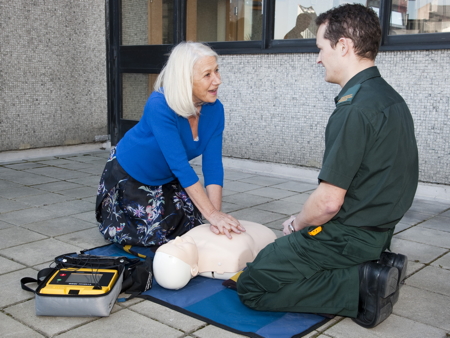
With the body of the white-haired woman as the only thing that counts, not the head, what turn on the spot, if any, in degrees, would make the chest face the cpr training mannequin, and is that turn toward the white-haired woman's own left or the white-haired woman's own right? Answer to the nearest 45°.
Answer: approximately 45° to the white-haired woman's own right

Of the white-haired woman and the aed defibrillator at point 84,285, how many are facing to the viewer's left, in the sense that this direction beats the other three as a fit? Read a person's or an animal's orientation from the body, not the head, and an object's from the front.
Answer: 0

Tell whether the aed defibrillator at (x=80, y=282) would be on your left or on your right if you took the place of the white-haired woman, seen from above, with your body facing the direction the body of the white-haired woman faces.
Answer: on your right

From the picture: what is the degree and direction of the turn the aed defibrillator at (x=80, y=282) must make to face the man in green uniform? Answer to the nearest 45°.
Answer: approximately 90° to its left

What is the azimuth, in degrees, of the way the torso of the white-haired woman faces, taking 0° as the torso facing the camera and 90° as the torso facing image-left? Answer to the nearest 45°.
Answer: approximately 315°

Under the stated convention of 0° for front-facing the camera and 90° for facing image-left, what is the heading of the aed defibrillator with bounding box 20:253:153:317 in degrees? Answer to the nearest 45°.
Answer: approximately 0°

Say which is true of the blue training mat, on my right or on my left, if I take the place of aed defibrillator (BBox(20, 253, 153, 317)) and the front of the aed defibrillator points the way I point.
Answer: on my left

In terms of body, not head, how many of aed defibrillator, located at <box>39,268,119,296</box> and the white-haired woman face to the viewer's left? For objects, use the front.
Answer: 0

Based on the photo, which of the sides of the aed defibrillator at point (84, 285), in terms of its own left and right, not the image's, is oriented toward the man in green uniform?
left

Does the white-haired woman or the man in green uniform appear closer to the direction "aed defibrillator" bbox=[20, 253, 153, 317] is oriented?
the man in green uniform
